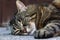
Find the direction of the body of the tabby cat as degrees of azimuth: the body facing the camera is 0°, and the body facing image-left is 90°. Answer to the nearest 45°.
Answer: approximately 45°
